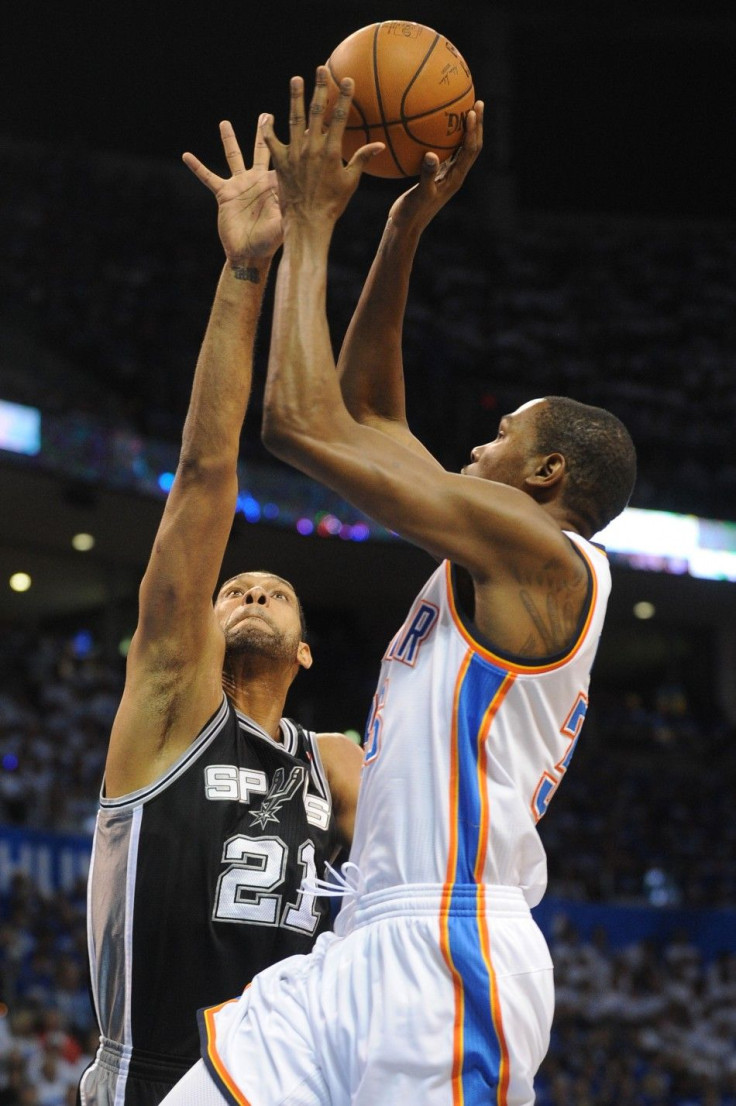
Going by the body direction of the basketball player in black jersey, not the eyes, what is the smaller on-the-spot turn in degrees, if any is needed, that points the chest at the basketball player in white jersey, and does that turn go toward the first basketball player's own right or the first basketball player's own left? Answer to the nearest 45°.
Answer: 0° — they already face them

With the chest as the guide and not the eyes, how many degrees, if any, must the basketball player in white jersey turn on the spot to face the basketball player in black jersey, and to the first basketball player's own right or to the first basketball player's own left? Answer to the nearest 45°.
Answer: approximately 45° to the first basketball player's own right

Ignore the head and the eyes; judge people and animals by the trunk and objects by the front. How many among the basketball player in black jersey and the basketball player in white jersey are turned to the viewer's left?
1

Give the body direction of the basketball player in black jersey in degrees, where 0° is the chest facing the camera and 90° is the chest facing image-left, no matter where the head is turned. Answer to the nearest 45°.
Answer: approximately 315°

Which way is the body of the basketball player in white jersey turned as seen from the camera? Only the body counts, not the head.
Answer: to the viewer's left
